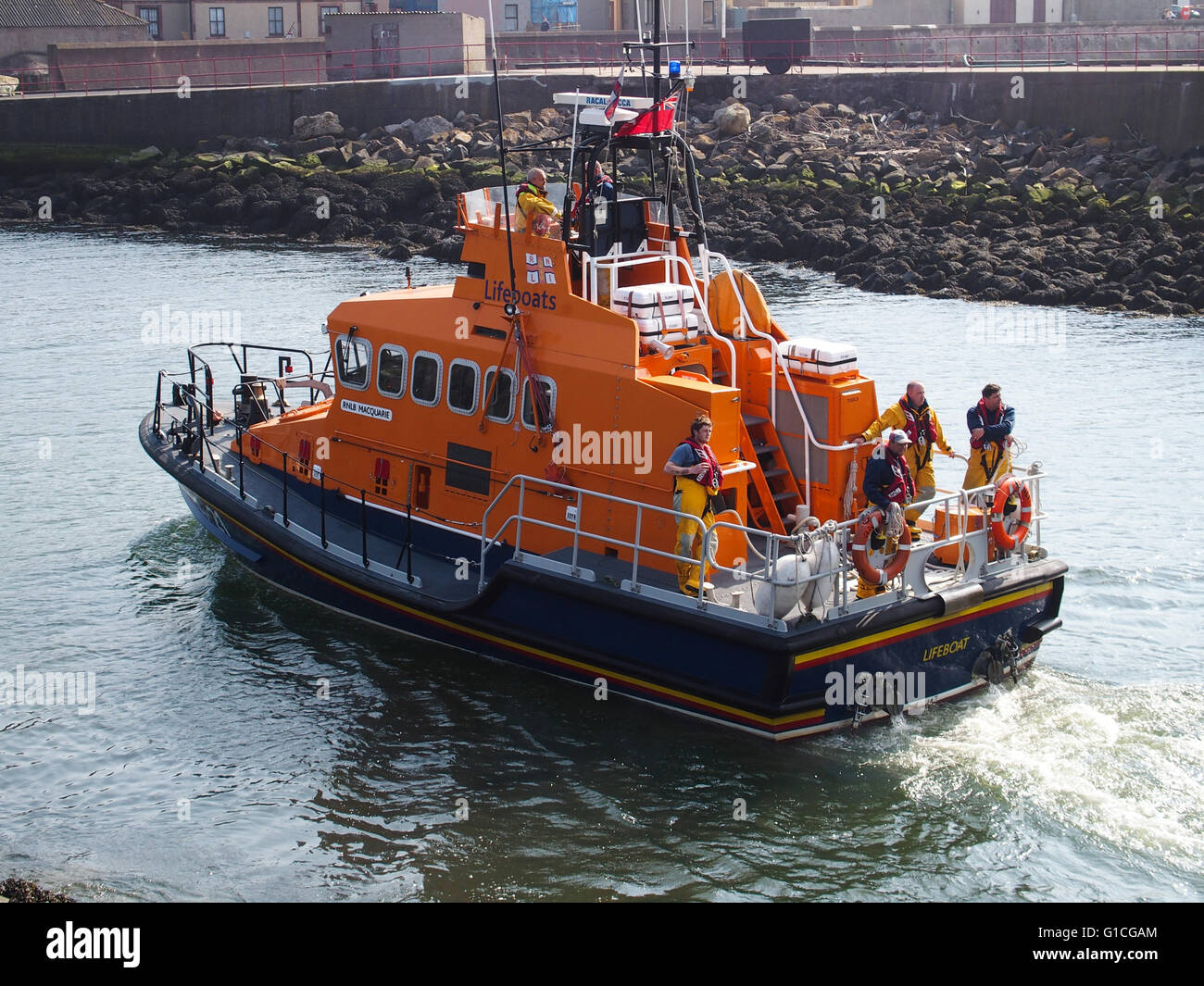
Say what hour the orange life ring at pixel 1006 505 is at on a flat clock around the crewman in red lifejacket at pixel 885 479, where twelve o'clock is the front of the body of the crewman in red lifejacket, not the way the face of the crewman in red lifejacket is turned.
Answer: The orange life ring is roughly at 9 o'clock from the crewman in red lifejacket.

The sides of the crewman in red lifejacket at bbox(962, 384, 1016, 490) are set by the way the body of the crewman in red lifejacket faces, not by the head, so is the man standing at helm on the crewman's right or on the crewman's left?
on the crewman's right

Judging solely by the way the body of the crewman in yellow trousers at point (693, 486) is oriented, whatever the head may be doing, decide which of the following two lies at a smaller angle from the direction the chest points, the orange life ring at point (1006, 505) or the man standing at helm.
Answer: the orange life ring

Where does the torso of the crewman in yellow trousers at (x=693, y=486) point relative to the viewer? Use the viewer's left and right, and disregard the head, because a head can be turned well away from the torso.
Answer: facing the viewer and to the right of the viewer

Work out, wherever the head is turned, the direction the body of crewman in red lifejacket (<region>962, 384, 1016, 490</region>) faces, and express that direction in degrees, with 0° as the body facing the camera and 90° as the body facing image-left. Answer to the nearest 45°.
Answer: approximately 0°

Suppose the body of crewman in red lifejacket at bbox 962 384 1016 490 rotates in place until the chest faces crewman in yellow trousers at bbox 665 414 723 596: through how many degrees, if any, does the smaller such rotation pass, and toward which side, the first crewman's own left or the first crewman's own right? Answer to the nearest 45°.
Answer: approximately 45° to the first crewman's own right

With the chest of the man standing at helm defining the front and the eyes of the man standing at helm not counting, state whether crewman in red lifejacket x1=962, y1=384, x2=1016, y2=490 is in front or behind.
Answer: in front

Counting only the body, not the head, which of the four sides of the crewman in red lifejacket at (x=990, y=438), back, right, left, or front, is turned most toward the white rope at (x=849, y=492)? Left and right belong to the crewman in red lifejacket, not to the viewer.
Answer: right

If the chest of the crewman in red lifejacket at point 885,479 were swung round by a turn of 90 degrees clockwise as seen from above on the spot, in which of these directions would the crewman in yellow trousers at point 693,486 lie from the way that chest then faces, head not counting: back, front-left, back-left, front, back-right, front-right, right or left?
front-right

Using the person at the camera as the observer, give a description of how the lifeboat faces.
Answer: facing away from the viewer and to the left of the viewer

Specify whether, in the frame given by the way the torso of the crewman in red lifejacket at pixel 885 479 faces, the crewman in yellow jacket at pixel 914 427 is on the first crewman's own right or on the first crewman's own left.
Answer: on the first crewman's own left
